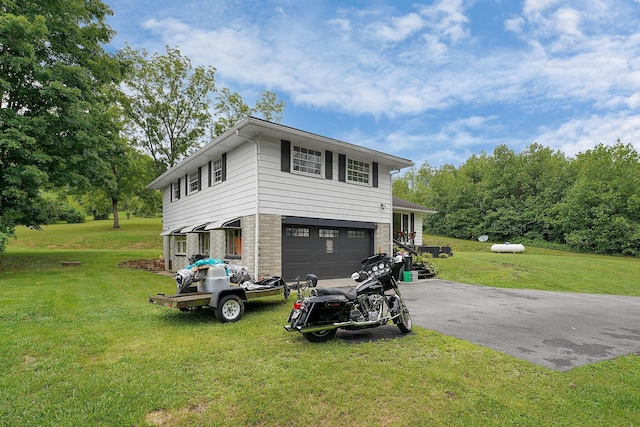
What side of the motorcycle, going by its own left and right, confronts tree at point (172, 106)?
left

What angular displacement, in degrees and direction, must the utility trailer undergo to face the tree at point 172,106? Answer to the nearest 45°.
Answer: approximately 45° to its left

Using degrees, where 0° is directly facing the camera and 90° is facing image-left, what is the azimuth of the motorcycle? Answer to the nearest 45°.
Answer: approximately 225°

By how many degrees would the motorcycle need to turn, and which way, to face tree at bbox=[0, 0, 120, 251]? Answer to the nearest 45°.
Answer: approximately 90° to its left

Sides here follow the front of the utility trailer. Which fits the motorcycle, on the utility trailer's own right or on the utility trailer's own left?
on the utility trailer's own right

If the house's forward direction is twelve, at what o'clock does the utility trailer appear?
The utility trailer is roughly at 2 o'clock from the house.

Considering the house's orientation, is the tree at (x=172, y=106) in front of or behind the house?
behind

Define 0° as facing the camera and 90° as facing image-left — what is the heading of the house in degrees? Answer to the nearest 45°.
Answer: approximately 315°

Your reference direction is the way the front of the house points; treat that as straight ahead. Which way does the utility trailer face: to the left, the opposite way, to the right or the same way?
to the left

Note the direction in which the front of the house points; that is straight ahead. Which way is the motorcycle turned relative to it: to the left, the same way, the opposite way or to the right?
to the left

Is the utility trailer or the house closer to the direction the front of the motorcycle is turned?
the house

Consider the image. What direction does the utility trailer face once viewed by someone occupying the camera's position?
facing away from the viewer and to the right of the viewer

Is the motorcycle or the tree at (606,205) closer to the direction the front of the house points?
the motorcycle

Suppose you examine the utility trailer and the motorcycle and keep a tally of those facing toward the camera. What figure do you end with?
0

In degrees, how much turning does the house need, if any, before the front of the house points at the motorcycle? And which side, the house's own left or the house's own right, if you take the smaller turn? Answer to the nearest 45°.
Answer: approximately 45° to the house's own right

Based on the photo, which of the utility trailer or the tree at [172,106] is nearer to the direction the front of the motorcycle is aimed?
the tree
